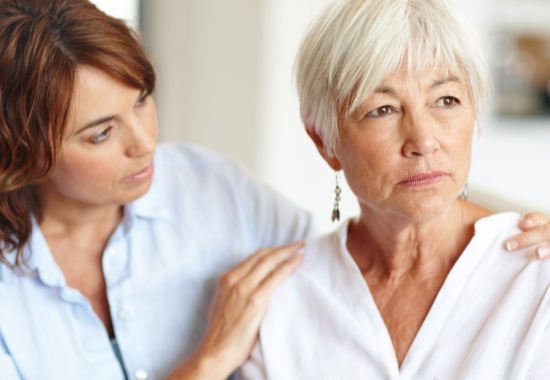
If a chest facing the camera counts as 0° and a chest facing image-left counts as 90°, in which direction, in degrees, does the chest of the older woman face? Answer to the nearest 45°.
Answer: approximately 0°
